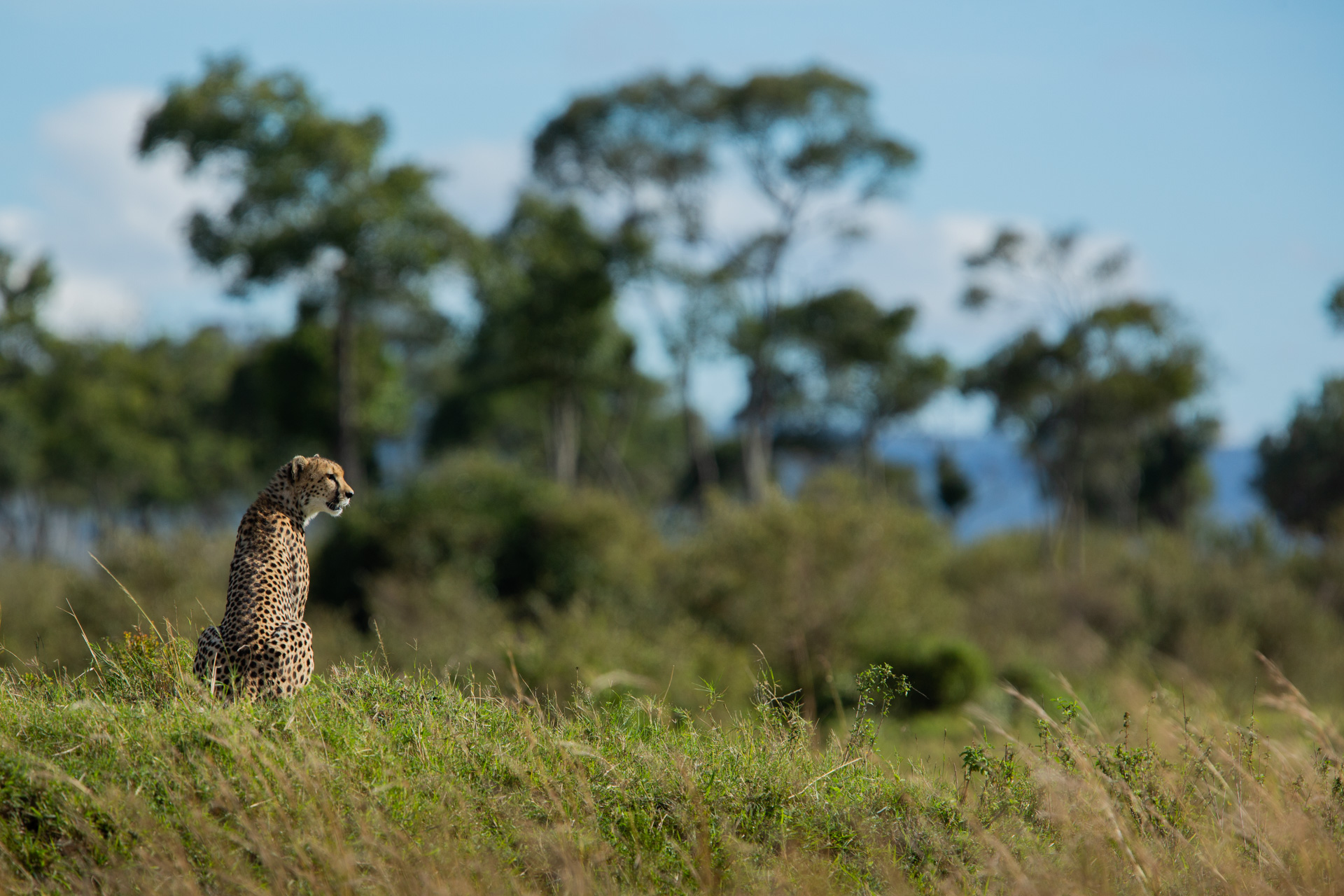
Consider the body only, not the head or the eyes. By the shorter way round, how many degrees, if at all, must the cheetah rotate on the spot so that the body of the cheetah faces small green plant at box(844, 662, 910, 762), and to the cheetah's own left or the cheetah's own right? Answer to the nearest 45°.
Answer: approximately 45° to the cheetah's own right

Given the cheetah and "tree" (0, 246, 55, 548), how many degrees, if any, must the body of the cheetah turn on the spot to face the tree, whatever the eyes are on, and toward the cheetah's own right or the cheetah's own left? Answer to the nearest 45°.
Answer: approximately 45° to the cheetah's own left

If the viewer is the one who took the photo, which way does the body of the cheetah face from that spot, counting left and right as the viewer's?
facing away from the viewer and to the right of the viewer

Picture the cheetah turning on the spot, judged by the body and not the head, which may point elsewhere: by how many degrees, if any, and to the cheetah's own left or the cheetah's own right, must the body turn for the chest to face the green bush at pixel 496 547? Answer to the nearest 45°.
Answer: approximately 45° to the cheetah's own left

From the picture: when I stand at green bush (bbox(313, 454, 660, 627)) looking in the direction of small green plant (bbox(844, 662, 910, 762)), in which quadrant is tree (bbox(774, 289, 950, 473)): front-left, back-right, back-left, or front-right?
back-left
